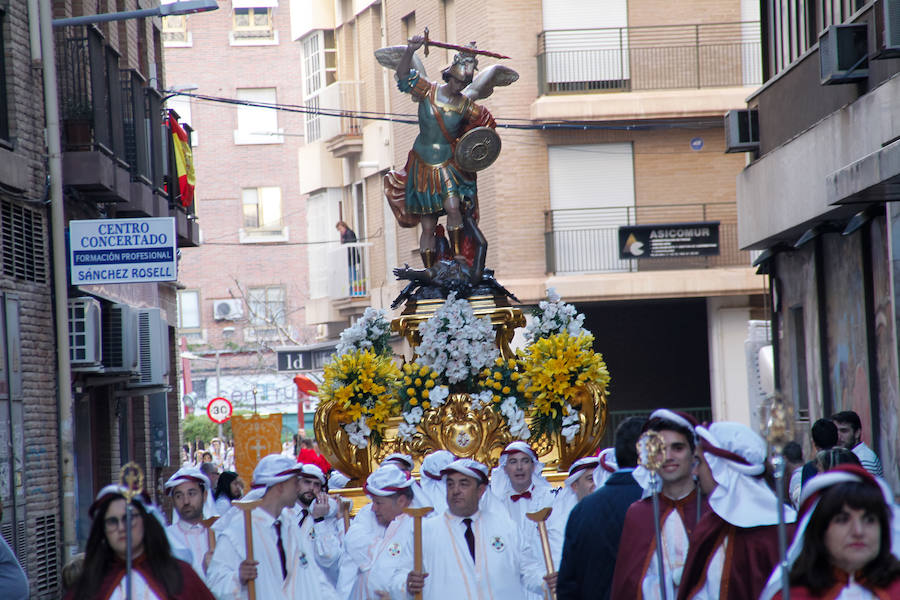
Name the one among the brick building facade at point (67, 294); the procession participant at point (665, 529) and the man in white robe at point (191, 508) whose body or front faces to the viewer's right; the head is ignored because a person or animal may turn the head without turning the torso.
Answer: the brick building facade

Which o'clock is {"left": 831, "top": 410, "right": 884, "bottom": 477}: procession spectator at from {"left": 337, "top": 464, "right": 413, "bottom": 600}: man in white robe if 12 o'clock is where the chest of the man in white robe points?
The procession spectator is roughly at 7 o'clock from the man in white robe.

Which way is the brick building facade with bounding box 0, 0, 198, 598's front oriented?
to the viewer's right

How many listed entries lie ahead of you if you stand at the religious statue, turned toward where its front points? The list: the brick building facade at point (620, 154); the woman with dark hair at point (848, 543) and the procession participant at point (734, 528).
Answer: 2

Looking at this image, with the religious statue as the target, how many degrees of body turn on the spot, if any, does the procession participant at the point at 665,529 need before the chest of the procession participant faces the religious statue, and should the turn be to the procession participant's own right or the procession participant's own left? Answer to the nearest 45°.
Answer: approximately 180°

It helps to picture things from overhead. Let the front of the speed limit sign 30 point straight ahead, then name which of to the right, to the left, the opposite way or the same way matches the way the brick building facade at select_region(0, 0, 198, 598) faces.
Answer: to the left

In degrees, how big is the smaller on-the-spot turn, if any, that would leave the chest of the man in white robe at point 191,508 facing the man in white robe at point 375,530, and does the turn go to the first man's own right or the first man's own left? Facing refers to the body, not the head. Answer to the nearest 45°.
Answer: approximately 45° to the first man's own left
